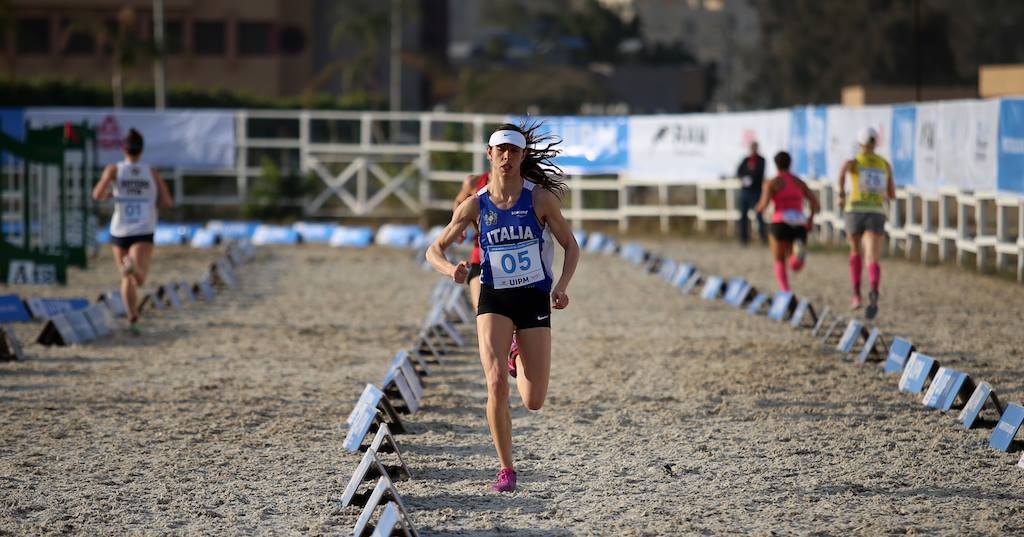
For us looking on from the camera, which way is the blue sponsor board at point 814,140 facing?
facing the viewer

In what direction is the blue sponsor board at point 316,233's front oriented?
toward the camera

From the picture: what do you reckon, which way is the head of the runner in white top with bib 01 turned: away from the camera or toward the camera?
away from the camera

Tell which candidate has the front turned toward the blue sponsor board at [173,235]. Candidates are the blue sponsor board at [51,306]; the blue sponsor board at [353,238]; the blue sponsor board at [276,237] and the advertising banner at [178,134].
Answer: the advertising banner

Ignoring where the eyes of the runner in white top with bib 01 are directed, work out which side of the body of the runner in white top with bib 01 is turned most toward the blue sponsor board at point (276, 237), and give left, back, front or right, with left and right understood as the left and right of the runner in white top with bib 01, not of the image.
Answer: front

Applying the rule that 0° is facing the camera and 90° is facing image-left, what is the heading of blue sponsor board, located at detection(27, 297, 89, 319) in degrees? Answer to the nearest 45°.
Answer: approximately 0°

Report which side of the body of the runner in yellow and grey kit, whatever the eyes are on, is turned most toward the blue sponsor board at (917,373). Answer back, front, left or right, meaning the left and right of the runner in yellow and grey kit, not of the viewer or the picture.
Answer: back

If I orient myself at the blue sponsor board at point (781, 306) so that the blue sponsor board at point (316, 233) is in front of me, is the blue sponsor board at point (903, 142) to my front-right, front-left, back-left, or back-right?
front-right

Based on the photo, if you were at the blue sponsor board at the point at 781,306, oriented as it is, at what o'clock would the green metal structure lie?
The green metal structure is roughly at 2 o'clock from the blue sponsor board.

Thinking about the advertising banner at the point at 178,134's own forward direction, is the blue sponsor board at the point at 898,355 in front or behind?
in front

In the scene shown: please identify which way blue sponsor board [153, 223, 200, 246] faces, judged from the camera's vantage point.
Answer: facing the viewer

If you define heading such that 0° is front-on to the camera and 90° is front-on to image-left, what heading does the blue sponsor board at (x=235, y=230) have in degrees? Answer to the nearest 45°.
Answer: approximately 0°

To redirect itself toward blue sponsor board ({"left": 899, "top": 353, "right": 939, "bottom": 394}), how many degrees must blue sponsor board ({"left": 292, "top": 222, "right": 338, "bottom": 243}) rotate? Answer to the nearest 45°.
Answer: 0° — it already faces it

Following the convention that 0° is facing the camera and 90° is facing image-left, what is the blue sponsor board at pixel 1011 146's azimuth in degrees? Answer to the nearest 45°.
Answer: approximately 45°
